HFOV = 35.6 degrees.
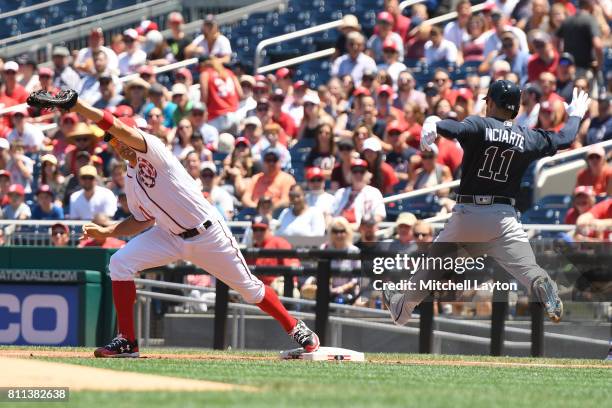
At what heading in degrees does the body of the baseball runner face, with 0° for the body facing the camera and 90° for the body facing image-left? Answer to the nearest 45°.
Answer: approximately 180°

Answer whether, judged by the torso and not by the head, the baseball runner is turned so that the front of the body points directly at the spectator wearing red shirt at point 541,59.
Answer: yes

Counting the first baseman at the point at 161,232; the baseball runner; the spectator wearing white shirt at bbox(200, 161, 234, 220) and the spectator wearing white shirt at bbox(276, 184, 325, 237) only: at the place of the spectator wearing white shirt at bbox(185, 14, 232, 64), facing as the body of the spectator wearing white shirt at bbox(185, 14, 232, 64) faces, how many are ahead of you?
4

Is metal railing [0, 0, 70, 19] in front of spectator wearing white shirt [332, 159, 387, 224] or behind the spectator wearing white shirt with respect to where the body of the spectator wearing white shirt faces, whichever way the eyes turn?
behind

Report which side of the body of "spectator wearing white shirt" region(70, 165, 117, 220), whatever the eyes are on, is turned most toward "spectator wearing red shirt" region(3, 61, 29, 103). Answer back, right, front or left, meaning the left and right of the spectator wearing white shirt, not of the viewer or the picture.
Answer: back

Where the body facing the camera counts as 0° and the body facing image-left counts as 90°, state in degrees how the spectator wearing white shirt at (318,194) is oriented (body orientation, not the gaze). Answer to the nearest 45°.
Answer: approximately 0°

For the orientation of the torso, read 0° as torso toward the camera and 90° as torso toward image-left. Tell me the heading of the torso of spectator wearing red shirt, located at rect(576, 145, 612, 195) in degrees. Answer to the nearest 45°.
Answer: approximately 0°

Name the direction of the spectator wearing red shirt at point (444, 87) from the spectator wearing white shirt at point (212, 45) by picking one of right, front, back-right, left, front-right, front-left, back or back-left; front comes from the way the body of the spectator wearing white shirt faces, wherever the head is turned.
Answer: front-left

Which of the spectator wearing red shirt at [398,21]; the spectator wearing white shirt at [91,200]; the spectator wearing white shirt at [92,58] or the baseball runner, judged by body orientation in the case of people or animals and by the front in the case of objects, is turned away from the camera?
the baseball runner

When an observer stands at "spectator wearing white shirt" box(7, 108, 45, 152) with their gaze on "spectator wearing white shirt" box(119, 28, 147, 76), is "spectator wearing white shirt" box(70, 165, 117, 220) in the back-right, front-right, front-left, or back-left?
back-right
